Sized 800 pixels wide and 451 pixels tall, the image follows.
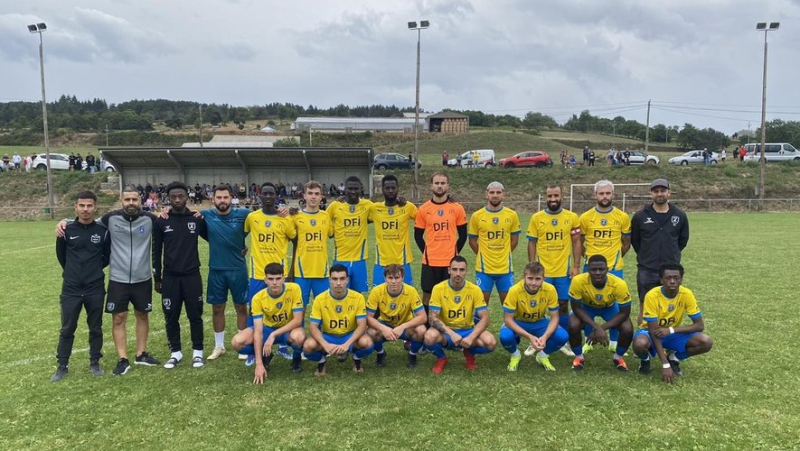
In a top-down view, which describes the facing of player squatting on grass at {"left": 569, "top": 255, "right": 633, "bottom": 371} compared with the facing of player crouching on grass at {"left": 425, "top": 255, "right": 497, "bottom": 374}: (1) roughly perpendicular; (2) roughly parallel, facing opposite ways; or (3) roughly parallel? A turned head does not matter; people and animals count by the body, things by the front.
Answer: roughly parallel

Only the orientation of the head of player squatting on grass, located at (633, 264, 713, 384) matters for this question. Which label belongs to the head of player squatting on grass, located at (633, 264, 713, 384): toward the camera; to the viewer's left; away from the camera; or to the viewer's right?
toward the camera

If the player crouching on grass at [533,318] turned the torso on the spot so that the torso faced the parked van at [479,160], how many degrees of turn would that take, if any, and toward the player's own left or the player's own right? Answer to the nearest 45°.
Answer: approximately 180°

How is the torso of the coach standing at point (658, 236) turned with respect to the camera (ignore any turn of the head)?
toward the camera

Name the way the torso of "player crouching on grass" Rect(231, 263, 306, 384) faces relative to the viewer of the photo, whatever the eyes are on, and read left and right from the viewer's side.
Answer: facing the viewer

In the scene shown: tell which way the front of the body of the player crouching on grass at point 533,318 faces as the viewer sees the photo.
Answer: toward the camera

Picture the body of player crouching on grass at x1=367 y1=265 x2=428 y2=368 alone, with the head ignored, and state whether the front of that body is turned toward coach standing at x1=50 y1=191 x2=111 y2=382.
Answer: no

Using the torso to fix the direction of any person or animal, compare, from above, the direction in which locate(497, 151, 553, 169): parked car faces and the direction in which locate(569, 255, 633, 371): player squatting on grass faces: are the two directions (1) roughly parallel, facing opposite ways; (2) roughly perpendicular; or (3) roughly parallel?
roughly perpendicular

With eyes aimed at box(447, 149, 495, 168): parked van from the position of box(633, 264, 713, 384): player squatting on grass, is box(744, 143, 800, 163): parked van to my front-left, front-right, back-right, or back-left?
front-right

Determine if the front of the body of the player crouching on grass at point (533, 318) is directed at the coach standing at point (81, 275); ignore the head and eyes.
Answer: no

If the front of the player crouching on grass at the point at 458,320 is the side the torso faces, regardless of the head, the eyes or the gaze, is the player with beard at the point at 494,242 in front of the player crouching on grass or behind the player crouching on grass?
behind

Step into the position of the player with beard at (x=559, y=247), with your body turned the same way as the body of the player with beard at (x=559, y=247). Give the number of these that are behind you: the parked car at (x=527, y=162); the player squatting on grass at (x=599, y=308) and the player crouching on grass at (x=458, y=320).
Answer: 1

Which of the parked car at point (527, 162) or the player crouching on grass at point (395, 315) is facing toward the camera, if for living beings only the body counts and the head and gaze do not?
the player crouching on grass
